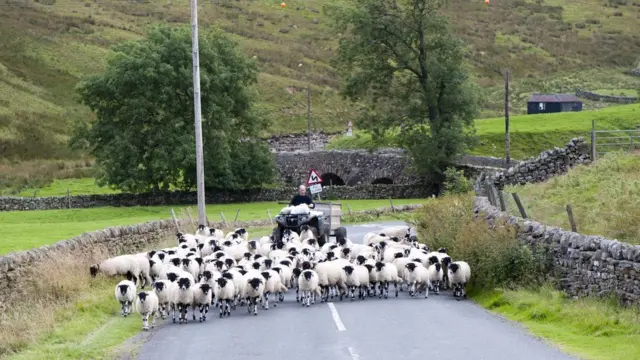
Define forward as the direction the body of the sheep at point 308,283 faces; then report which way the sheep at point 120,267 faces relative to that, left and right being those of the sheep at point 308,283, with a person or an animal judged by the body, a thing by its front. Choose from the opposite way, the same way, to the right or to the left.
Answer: to the right

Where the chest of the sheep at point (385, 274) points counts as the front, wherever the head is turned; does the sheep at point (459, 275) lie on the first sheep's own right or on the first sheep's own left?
on the first sheep's own left

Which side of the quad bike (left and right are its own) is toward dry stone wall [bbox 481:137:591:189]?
back

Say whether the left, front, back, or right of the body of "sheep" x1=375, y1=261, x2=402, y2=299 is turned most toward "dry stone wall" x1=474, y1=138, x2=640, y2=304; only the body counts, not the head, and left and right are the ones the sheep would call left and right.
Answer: left

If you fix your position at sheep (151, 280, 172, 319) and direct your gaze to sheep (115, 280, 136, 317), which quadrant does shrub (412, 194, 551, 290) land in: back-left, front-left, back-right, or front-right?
back-right

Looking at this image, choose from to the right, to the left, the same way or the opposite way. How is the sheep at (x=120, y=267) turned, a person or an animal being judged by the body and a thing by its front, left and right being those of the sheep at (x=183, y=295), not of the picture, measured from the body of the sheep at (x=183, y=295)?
to the right

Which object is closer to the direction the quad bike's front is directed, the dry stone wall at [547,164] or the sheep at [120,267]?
the sheep

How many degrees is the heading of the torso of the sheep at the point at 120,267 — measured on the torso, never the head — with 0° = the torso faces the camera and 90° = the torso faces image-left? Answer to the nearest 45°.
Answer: approximately 90°
